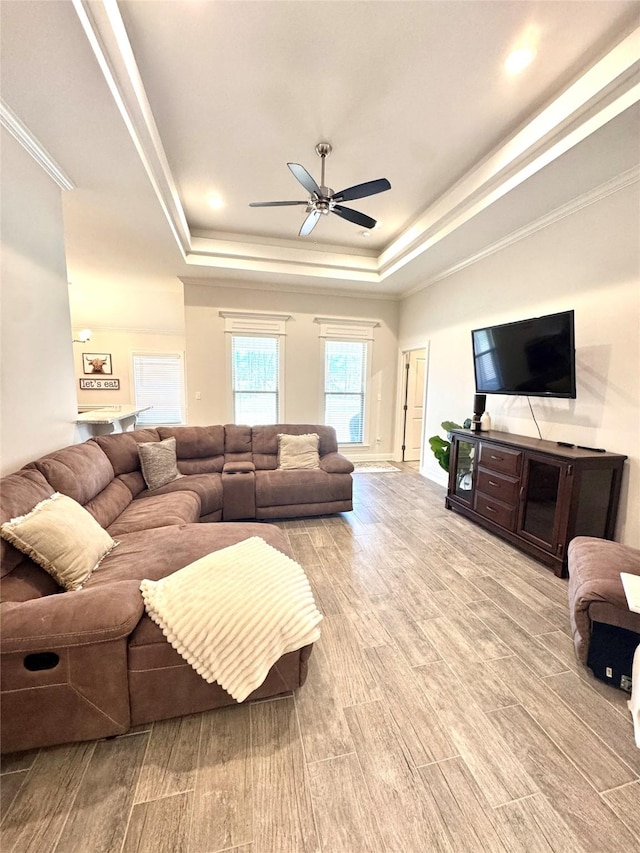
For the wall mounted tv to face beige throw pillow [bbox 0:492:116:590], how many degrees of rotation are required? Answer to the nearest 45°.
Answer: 0° — it already faces it

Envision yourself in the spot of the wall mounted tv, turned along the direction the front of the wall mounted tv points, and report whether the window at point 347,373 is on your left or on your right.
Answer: on your right

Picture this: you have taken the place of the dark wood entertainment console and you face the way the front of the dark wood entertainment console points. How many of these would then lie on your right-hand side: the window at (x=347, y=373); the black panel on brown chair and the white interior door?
2

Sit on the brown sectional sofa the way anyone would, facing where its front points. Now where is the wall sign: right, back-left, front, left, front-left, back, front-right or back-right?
back-left

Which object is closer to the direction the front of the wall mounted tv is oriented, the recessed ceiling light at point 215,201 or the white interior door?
the recessed ceiling light

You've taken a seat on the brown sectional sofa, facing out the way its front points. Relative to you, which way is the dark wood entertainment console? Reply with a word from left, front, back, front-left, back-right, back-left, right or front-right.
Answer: front-left

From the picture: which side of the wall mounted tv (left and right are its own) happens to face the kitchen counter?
front

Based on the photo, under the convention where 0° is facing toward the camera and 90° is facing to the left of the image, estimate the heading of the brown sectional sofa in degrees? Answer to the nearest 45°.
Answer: approximately 315°

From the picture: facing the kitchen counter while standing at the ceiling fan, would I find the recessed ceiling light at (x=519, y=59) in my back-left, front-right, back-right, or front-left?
back-left

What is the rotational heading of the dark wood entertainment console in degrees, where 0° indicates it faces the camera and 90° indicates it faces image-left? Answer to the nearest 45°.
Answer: approximately 45°

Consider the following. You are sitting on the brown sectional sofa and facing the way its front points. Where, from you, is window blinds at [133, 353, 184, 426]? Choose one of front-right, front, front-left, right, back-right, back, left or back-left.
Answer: back-left

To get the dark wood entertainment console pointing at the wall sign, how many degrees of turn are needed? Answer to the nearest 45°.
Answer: approximately 45° to its right

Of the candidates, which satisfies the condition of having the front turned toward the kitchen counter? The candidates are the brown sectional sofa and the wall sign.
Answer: the wall sign

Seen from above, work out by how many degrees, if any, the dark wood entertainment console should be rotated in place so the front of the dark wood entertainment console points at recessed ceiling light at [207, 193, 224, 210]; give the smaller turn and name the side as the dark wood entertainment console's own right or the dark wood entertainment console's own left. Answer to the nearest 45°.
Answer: approximately 45° to the dark wood entertainment console's own right

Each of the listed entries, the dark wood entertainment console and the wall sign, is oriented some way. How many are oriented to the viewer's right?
0
